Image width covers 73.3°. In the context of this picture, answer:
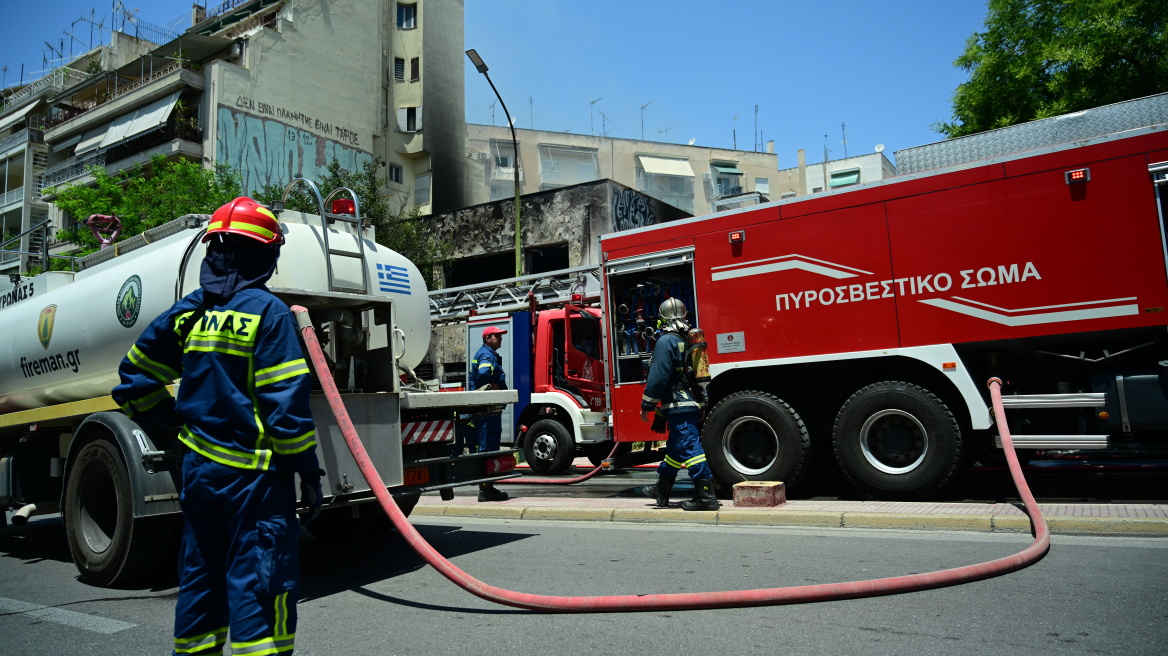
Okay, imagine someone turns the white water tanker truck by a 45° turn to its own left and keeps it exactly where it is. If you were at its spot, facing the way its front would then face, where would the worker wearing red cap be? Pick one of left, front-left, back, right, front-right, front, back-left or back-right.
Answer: back-right

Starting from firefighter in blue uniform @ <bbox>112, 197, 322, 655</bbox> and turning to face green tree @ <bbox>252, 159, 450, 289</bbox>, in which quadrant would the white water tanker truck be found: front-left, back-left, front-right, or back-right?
front-left

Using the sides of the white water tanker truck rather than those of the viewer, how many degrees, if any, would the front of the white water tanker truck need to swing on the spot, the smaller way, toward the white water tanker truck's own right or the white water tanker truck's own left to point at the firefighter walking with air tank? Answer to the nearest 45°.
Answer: approximately 135° to the white water tanker truck's own right

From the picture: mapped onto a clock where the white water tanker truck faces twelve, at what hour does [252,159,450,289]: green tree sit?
The green tree is roughly at 2 o'clock from the white water tanker truck.

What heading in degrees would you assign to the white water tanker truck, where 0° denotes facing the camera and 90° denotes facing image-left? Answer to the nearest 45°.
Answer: approximately 135°

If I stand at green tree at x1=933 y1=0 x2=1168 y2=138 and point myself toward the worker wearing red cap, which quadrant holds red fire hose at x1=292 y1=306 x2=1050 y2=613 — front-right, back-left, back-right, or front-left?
front-left

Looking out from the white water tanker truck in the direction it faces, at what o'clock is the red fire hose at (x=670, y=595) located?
The red fire hose is roughly at 6 o'clock from the white water tanker truck.

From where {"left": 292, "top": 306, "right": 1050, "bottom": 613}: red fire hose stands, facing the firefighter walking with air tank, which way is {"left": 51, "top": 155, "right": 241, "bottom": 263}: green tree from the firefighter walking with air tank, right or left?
left

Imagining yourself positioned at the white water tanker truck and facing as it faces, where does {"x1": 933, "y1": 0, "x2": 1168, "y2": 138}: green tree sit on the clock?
The green tree is roughly at 4 o'clock from the white water tanker truck.

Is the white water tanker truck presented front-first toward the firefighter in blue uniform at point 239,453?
no
